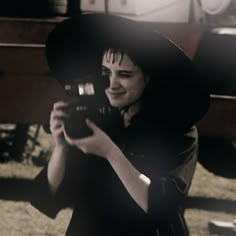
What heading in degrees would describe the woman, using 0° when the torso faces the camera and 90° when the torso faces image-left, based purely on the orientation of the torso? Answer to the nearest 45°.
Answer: approximately 45°
